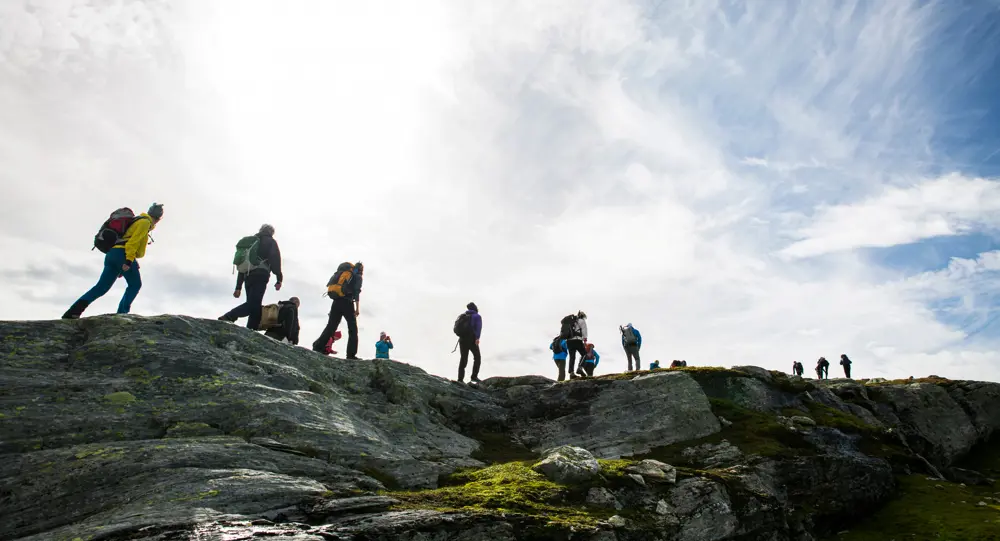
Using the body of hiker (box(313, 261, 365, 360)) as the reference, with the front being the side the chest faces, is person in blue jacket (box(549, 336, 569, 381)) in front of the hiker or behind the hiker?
in front

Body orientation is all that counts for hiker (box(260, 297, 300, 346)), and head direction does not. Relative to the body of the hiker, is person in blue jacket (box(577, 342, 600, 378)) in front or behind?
in front

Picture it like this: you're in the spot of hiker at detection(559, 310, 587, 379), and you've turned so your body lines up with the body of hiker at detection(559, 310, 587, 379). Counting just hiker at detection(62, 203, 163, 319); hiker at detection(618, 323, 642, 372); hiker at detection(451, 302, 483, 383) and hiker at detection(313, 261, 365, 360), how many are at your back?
3

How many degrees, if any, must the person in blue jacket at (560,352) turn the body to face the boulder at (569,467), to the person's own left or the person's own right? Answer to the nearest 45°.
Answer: approximately 135° to the person's own right

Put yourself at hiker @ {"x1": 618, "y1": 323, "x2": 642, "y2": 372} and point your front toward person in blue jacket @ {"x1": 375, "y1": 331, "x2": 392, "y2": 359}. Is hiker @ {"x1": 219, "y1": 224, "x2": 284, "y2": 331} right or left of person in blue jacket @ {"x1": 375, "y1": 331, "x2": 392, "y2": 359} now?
left

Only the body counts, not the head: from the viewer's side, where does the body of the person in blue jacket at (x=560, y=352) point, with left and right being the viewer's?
facing away from the viewer and to the right of the viewer

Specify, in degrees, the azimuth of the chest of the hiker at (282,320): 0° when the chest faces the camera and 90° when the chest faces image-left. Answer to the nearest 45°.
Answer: approximately 270°
